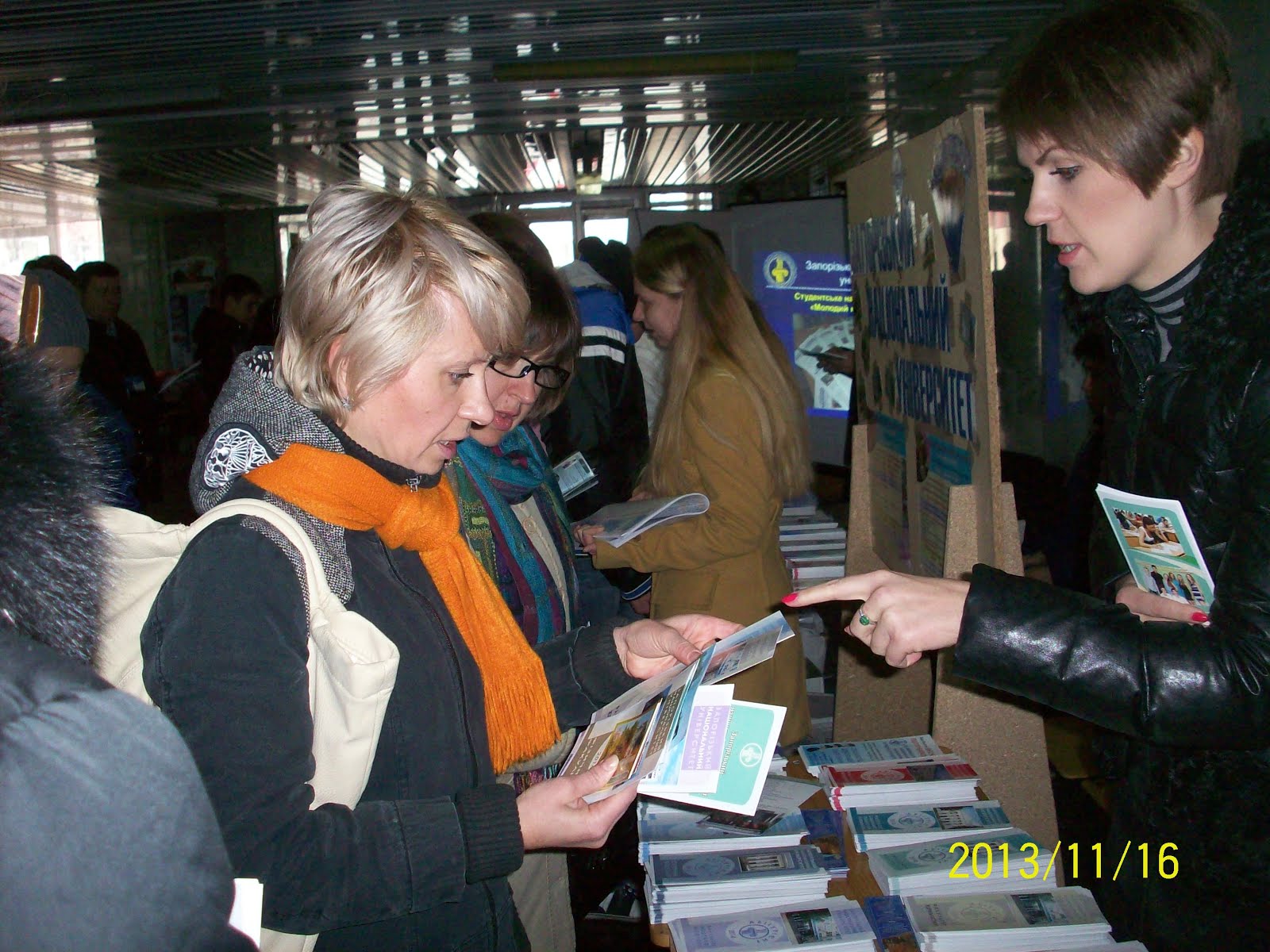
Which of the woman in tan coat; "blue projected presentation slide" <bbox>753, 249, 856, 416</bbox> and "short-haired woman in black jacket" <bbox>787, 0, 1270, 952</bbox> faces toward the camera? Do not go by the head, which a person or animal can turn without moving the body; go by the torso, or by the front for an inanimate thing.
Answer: the blue projected presentation slide

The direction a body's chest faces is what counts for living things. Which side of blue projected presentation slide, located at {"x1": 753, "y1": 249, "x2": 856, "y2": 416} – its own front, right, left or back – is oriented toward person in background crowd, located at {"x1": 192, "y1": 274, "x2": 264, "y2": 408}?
right

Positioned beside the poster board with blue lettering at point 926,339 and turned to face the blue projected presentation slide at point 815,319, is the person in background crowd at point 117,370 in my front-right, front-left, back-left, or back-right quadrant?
front-left

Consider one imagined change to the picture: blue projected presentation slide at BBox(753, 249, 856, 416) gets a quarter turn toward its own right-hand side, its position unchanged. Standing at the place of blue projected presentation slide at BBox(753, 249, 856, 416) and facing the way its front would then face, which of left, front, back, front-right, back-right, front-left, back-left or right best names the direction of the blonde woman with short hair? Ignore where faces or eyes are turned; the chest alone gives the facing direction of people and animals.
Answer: left

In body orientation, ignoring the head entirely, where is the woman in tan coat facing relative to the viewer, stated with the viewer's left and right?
facing to the left of the viewer

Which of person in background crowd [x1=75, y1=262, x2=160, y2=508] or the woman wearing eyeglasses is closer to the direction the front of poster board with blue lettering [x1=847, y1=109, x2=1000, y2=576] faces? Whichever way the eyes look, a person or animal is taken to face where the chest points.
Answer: the woman wearing eyeglasses

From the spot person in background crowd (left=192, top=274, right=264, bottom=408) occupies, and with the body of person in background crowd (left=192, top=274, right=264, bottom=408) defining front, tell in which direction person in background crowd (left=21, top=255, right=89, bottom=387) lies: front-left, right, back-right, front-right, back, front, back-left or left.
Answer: front-right

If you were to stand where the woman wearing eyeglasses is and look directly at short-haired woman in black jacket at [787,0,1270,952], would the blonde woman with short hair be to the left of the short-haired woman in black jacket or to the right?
right

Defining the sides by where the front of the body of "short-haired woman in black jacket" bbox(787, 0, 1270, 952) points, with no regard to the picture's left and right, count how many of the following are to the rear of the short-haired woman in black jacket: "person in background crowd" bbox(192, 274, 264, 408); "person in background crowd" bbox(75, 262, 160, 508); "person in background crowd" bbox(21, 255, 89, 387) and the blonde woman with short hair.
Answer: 0

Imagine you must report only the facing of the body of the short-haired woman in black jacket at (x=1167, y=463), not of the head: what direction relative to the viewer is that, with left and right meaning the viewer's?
facing to the left of the viewer

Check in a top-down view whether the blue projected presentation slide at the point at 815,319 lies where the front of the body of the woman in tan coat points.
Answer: no

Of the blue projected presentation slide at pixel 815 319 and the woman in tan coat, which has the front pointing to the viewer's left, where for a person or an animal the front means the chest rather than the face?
the woman in tan coat

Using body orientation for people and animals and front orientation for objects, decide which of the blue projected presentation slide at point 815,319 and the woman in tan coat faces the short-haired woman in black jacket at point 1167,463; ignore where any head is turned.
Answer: the blue projected presentation slide

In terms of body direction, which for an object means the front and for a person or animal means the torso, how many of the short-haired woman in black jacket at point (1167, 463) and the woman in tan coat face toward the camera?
0

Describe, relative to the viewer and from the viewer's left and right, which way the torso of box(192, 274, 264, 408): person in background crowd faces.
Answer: facing the viewer and to the right of the viewer

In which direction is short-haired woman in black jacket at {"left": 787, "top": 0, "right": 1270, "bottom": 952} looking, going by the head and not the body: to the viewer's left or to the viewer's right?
to the viewer's left
